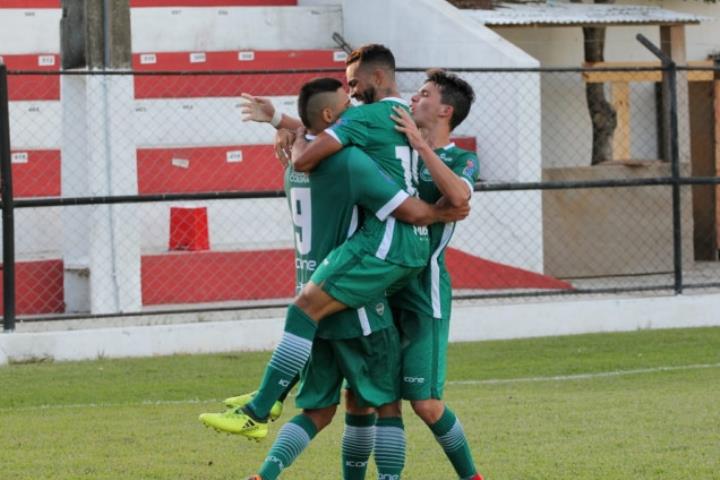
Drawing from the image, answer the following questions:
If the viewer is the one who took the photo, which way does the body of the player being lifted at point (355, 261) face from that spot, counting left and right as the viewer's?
facing to the left of the viewer

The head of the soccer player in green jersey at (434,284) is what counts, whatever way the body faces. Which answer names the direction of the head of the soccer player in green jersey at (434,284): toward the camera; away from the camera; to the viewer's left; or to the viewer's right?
to the viewer's left

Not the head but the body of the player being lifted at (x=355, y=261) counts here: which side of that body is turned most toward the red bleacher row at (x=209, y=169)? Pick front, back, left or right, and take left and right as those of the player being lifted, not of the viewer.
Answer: right

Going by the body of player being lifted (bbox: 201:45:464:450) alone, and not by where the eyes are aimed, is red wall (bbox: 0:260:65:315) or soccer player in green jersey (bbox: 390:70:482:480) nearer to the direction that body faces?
the red wall

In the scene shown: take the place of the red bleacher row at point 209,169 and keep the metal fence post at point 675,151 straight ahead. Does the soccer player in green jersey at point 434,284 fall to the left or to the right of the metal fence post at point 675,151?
right

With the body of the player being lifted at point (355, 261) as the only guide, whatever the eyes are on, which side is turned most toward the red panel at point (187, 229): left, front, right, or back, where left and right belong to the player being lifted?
right
